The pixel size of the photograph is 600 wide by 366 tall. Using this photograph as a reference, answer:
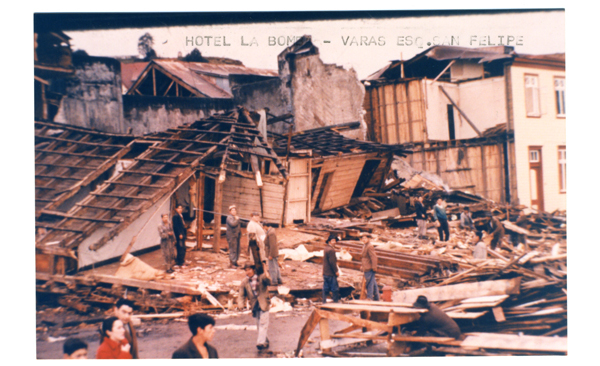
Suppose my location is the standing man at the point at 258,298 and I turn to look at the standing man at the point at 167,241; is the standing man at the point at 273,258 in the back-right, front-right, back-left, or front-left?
front-right

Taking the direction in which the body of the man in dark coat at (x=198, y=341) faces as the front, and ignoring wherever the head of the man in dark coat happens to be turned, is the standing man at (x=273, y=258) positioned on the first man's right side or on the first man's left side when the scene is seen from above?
on the first man's left side

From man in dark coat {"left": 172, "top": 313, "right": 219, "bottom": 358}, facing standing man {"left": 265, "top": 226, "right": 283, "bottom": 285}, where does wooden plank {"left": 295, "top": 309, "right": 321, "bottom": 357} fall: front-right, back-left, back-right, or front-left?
front-right

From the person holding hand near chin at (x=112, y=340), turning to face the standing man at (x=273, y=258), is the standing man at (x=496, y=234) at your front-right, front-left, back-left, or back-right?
front-right

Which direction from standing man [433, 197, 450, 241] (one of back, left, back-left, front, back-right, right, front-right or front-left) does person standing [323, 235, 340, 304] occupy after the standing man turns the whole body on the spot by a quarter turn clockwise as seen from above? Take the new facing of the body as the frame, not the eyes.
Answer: left

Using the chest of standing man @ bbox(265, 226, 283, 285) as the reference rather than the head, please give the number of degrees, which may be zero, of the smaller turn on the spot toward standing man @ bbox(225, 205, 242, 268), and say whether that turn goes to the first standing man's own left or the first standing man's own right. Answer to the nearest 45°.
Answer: approximately 45° to the first standing man's own right

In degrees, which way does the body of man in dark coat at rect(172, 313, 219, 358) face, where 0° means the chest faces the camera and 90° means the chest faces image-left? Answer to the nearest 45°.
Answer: approximately 315°

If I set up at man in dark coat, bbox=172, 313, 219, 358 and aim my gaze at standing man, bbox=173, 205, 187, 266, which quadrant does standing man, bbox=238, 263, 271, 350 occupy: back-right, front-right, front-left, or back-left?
front-right

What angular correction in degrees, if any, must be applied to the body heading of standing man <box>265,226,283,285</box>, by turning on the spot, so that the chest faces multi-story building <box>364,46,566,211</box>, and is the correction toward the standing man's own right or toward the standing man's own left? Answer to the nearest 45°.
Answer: approximately 180°

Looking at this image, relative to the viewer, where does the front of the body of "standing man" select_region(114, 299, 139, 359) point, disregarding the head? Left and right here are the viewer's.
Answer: facing the viewer and to the right of the viewer

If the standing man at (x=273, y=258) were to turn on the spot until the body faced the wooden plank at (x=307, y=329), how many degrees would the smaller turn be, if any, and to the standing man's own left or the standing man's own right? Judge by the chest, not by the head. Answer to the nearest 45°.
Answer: approximately 90° to the standing man's own left
